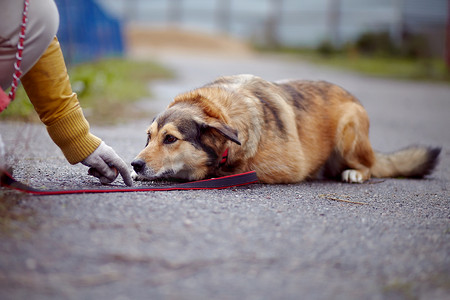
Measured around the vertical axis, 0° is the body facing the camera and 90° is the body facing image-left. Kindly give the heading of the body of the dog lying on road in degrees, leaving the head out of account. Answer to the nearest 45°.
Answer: approximately 90°

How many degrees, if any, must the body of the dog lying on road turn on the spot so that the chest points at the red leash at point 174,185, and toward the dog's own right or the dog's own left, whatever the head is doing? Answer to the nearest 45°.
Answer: approximately 45° to the dog's own left
